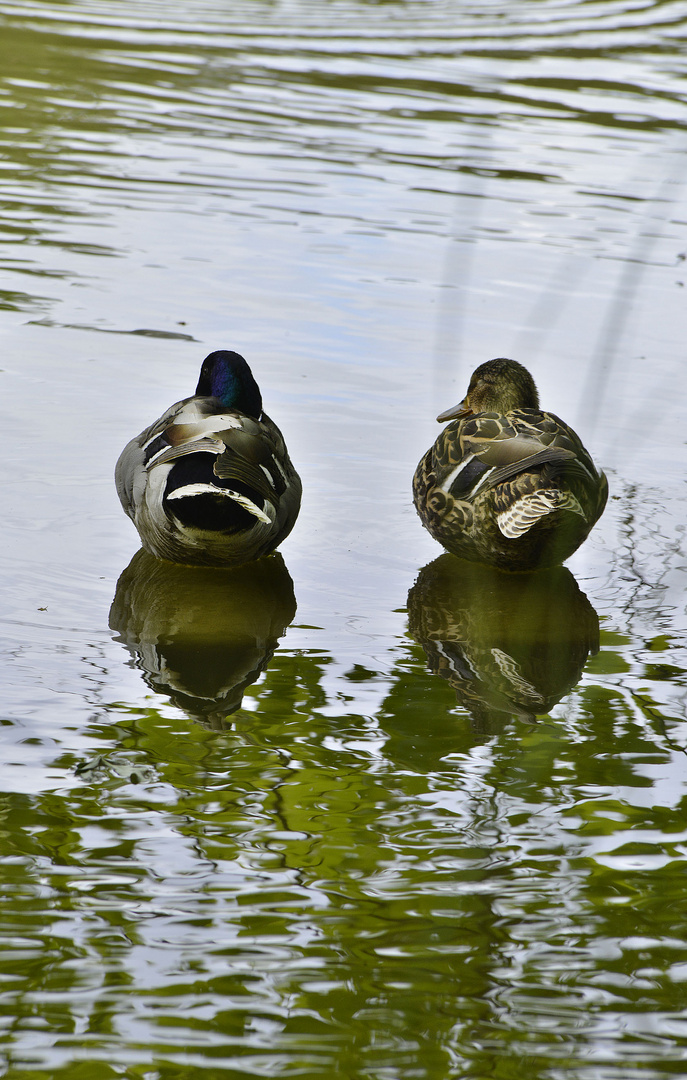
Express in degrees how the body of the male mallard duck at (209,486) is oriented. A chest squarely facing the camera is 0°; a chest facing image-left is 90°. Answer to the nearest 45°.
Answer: approximately 180°

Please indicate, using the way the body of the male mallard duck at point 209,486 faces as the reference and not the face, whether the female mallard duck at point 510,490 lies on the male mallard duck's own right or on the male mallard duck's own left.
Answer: on the male mallard duck's own right
